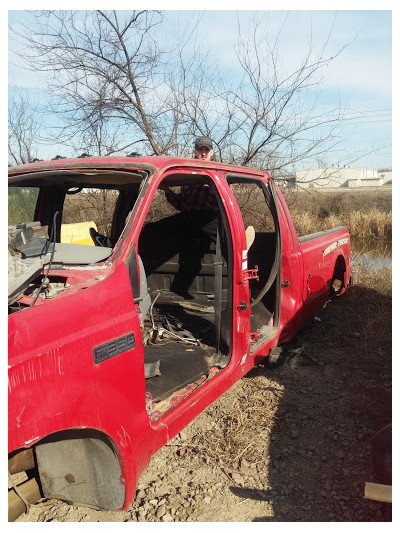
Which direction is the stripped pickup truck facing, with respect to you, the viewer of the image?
facing the viewer and to the left of the viewer

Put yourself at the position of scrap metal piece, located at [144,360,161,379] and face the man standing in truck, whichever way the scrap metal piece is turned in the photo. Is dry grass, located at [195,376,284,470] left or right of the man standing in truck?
right
